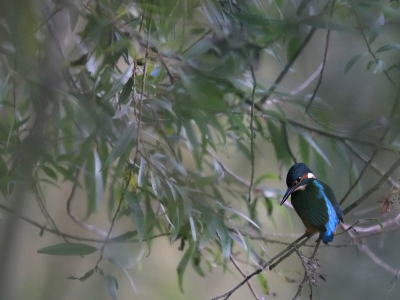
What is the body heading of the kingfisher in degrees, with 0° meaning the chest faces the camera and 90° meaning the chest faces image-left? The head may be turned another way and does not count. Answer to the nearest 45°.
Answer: approximately 135°
